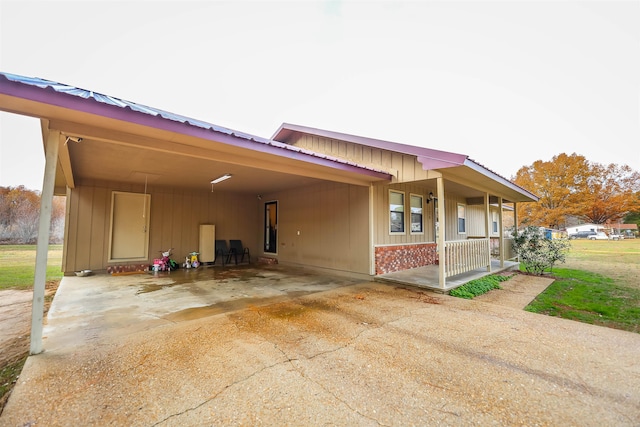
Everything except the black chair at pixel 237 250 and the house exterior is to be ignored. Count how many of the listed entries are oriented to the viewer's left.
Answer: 0

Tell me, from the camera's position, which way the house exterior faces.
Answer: facing the viewer and to the right of the viewer

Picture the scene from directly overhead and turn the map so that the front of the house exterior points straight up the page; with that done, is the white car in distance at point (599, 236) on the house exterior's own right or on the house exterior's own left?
on the house exterior's own left

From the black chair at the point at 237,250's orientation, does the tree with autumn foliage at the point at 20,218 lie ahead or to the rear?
to the rear

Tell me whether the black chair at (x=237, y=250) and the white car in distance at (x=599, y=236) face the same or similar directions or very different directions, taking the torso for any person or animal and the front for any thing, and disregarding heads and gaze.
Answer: very different directions
